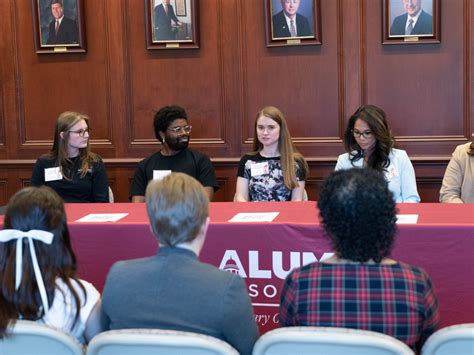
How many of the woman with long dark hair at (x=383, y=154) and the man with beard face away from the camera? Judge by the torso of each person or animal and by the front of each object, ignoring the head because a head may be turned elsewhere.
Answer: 0

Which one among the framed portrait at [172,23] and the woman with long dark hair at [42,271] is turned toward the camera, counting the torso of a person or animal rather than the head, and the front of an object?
the framed portrait

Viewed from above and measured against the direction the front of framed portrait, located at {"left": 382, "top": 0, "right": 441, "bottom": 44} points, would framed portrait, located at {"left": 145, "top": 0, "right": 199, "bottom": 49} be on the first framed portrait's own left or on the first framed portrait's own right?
on the first framed portrait's own right

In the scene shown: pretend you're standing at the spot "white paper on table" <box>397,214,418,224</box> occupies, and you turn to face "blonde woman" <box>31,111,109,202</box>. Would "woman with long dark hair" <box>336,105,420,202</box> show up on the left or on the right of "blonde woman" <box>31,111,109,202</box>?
right

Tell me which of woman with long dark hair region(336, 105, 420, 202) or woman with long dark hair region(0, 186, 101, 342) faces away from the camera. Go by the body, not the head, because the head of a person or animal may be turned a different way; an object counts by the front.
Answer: woman with long dark hair region(0, 186, 101, 342)

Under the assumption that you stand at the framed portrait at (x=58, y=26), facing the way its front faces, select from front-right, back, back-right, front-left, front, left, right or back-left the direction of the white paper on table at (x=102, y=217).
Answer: front

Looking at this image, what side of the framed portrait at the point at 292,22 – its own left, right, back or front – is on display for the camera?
front

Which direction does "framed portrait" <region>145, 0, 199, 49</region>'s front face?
toward the camera

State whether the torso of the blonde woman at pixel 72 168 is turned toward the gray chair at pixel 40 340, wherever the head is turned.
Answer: yes

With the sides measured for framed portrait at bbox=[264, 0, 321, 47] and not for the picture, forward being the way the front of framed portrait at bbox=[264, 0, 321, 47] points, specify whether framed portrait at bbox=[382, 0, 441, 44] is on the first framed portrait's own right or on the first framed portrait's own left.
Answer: on the first framed portrait's own left

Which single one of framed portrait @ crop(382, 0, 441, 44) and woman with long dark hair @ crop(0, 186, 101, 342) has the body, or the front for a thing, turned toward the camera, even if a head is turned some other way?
the framed portrait

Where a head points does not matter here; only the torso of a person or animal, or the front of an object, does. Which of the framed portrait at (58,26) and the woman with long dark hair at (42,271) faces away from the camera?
the woman with long dark hair

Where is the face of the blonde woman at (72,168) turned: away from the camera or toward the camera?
toward the camera

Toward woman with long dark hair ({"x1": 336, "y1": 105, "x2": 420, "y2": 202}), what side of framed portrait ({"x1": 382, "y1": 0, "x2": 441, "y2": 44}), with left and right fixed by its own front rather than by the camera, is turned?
front

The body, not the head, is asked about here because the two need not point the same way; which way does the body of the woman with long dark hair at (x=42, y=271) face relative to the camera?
away from the camera

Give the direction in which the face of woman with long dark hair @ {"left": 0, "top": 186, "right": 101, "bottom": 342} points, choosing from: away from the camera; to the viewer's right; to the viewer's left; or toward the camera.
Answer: away from the camera

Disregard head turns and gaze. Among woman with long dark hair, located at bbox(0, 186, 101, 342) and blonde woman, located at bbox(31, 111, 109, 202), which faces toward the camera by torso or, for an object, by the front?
the blonde woman

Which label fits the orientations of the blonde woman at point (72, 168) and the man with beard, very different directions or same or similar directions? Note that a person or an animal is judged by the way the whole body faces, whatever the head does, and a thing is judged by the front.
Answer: same or similar directions

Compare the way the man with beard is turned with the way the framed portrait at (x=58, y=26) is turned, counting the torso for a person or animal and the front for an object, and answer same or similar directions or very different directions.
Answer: same or similar directions

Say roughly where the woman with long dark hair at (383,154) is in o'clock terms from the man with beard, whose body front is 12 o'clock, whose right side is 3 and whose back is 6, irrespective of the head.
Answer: The woman with long dark hair is roughly at 10 o'clock from the man with beard.
